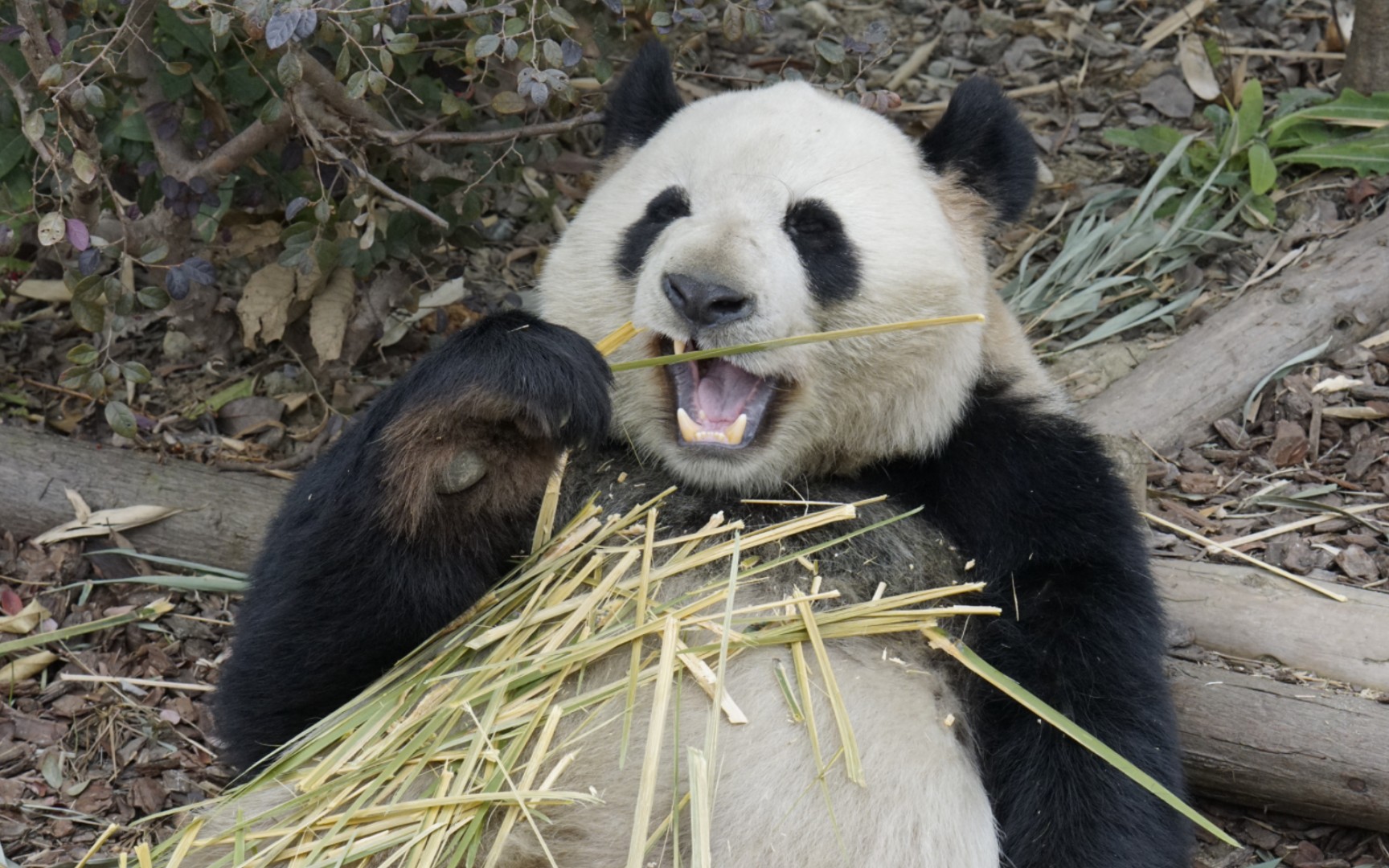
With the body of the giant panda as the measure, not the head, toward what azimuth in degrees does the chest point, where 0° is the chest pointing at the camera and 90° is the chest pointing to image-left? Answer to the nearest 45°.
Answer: approximately 0°

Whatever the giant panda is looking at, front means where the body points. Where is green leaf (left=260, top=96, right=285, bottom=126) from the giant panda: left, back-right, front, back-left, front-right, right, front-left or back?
back-right

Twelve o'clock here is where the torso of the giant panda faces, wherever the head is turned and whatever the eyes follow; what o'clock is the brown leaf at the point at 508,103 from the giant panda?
The brown leaf is roughly at 5 o'clock from the giant panda.

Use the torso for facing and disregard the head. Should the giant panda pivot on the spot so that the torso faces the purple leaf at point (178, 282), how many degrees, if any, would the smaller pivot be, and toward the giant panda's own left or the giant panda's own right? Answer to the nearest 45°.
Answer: approximately 135° to the giant panda's own right

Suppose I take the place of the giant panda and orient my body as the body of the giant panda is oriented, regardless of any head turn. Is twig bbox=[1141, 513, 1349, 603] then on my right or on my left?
on my left

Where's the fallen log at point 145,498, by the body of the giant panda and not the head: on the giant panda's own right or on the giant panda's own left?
on the giant panda's own right

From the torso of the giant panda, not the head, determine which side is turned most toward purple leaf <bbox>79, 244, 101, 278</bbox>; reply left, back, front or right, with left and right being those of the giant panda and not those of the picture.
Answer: right

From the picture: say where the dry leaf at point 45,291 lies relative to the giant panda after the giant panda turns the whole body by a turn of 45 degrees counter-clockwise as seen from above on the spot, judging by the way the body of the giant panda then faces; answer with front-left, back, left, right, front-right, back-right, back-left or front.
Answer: back

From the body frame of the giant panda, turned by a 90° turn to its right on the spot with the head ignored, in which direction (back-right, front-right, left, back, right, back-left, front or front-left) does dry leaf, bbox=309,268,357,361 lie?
front-right

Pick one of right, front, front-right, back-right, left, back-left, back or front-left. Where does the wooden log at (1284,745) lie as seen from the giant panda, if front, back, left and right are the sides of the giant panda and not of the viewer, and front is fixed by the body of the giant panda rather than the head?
left

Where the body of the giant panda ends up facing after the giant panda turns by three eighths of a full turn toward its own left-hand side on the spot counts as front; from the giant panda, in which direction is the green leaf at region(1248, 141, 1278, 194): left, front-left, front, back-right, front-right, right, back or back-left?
front

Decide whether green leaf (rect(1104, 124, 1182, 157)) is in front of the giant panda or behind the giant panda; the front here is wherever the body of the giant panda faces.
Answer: behind

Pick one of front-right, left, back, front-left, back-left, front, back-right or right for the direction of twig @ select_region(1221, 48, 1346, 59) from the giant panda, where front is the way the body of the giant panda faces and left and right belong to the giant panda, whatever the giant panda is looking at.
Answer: back-left

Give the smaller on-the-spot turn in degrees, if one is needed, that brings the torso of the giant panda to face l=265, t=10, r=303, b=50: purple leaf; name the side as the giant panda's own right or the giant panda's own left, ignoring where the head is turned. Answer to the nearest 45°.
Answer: approximately 90° to the giant panda's own right

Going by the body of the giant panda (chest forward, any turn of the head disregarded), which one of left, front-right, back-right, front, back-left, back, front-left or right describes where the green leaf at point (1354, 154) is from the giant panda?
back-left

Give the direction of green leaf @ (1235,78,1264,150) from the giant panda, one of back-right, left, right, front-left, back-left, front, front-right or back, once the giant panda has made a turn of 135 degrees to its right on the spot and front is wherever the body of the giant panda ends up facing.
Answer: right
